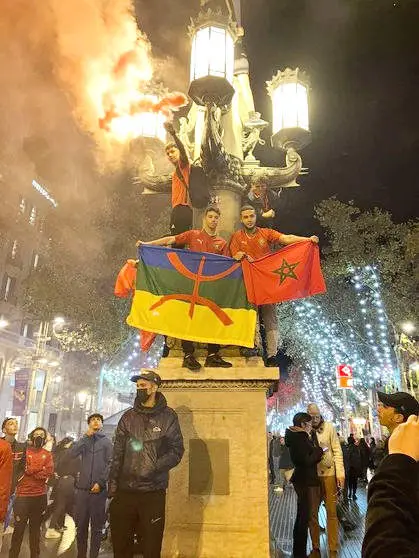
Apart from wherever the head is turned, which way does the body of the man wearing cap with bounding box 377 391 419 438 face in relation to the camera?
to the viewer's left

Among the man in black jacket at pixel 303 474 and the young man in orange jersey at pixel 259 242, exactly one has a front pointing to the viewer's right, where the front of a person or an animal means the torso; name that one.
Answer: the man in black jacket

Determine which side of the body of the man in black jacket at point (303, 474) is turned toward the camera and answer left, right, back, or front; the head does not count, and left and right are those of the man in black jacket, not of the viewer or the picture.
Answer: right

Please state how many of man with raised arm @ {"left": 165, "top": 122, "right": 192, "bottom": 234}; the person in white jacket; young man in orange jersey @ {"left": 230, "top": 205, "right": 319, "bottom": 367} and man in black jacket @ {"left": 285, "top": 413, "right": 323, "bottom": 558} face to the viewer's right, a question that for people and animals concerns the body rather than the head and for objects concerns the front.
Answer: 1

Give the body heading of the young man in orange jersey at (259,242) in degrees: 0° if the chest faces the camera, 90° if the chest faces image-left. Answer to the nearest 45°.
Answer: approximately 0°

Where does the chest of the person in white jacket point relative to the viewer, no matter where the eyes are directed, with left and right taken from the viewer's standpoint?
facing the viewer and to the left of the viewer
